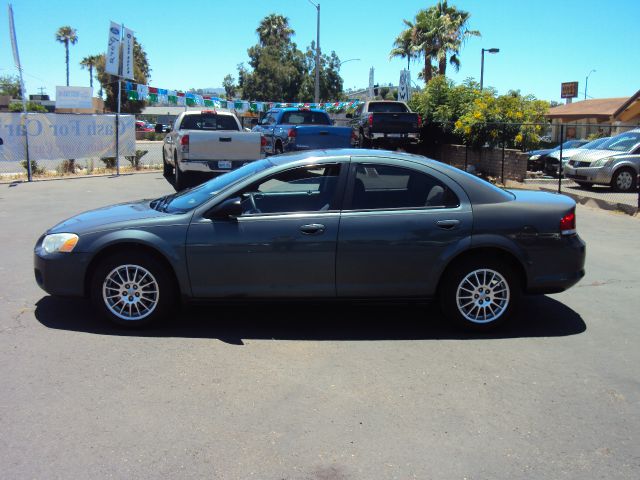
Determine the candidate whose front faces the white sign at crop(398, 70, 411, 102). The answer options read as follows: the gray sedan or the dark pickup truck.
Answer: the dark pickup truck

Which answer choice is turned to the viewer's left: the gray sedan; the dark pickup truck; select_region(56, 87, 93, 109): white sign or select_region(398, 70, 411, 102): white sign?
the gray sedan

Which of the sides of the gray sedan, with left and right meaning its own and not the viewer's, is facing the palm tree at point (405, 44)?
right

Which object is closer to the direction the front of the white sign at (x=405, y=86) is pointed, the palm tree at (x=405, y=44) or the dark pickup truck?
the dark pickup truck

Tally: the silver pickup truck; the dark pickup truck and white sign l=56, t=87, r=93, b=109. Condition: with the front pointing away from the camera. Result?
2

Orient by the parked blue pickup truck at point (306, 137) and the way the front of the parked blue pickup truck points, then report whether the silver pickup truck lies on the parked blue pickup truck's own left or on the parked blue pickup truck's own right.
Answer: on the parked blue pickup truck's own left

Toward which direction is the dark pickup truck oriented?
away from the camera

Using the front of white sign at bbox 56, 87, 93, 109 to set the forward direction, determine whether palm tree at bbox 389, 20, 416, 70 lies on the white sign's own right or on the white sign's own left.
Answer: on the white sign's own left

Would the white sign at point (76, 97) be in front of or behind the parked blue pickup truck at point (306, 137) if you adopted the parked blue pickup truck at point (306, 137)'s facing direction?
in front

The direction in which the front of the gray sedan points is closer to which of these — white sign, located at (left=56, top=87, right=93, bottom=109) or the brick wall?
the white sign

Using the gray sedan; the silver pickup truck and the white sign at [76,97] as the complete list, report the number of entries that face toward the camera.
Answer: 1

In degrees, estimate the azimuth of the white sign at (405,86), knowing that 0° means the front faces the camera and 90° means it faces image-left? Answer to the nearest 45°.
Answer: approximately 0°

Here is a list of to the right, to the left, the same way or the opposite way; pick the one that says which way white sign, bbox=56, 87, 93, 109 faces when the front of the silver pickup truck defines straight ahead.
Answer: the opposite way

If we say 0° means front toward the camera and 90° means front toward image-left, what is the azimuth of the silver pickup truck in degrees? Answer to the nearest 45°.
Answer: approximately 180°
